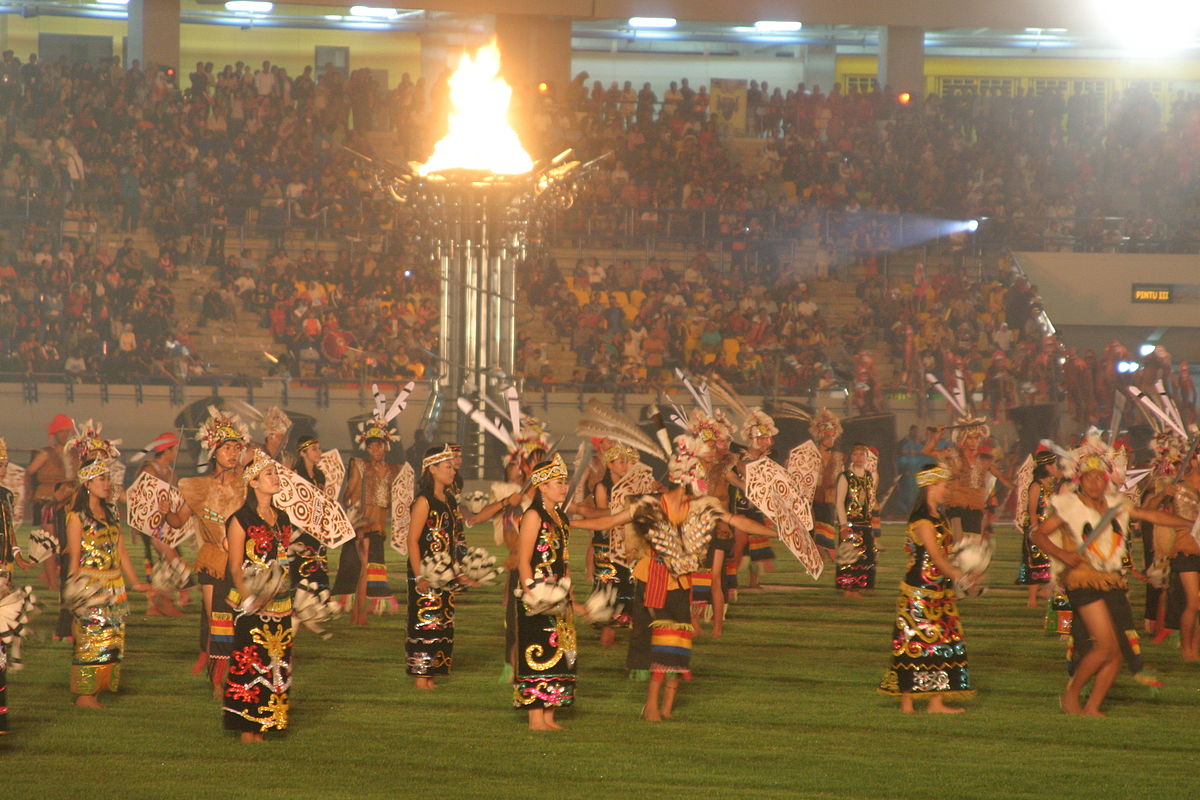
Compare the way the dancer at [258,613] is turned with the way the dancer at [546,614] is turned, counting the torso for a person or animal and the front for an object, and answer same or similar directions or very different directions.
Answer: same or similar directions

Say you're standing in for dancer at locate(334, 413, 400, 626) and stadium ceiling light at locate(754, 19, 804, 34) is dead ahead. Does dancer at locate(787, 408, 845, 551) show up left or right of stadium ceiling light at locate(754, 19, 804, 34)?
right

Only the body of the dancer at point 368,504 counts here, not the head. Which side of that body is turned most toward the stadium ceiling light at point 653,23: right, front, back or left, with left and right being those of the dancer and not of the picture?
back

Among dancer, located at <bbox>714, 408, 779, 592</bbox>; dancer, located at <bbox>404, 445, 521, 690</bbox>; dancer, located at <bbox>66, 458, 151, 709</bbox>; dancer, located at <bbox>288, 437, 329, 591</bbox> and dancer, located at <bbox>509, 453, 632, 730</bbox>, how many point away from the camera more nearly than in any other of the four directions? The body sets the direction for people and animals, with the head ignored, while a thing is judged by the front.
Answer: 0

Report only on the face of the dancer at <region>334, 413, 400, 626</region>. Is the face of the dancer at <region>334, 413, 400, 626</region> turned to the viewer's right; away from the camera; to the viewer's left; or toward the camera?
toward the camera

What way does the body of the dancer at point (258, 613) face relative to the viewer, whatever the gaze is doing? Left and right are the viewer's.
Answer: facing the viewer and to the right of the viewer

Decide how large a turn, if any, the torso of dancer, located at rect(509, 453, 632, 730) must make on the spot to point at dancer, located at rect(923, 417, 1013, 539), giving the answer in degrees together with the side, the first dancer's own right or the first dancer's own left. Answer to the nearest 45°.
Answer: approximately 90° to the first dancer's own left

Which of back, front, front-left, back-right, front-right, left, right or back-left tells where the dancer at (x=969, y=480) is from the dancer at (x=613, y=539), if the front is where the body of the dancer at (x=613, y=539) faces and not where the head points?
left

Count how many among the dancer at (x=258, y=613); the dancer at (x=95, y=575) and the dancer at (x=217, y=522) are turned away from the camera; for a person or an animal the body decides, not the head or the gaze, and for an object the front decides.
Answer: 0

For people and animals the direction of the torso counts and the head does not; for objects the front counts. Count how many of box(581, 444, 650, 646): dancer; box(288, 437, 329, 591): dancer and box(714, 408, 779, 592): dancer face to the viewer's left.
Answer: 0

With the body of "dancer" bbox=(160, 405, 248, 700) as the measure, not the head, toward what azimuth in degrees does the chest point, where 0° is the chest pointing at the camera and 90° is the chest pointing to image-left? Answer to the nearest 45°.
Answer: approximately 315°

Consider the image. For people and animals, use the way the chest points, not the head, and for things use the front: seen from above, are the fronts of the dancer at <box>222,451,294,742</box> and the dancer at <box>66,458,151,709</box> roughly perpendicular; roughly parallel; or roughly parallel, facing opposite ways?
roughly parallel

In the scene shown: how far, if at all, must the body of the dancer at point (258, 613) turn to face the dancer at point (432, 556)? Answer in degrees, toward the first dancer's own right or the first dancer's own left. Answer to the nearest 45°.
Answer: approximately 90° to the first dancer's own left

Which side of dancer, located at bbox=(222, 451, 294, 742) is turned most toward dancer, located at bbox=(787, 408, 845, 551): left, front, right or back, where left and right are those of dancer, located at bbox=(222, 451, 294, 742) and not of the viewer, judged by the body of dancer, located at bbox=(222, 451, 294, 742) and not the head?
left

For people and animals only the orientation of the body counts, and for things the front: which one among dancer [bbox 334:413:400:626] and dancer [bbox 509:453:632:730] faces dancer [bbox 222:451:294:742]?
dancer [bbox 334:413:400:626]
